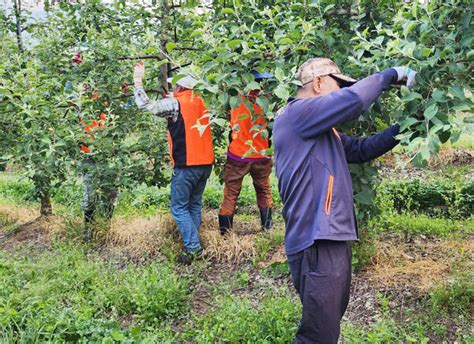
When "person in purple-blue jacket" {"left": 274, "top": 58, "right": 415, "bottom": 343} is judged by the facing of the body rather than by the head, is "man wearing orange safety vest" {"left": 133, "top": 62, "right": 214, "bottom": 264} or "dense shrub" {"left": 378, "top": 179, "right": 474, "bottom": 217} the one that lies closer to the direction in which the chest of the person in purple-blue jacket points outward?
the dense shrub

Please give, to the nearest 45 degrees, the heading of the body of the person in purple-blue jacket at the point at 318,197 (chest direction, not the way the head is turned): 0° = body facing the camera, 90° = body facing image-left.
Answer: approximately 270°

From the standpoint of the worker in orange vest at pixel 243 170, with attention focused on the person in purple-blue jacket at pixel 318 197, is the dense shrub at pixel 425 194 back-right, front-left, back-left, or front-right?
back-left

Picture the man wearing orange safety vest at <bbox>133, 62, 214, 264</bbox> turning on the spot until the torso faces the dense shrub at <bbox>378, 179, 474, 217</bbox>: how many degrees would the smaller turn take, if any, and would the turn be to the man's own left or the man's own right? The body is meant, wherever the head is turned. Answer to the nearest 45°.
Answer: approximately 90° to the man's own right

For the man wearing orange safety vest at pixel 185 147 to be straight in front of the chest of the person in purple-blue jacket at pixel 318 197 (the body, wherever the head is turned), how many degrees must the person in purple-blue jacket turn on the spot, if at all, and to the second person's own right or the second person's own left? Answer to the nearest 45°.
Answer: approximately 135° to the second person's own left

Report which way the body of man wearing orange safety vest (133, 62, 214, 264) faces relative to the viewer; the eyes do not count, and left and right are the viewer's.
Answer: facing away from the viewer and to the left of the viewer
